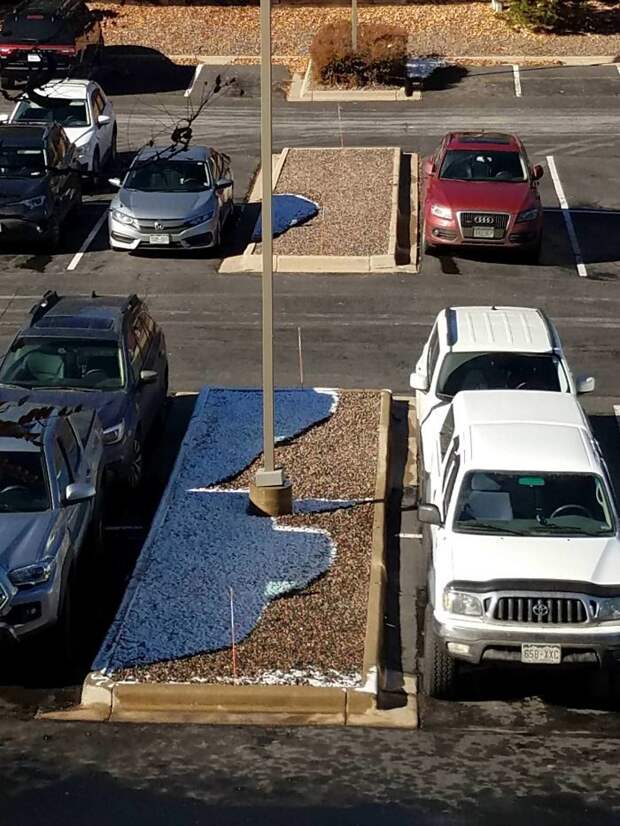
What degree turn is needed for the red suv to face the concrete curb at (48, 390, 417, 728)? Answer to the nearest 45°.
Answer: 0° — it already faces it

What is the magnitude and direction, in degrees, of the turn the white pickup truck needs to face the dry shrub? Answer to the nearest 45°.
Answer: approximately 180°

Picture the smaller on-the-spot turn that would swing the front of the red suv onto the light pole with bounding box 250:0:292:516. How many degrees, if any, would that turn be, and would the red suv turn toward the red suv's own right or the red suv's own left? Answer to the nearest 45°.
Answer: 0° — it already faces it

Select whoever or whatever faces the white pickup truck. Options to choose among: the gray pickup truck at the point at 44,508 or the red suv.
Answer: the red suv

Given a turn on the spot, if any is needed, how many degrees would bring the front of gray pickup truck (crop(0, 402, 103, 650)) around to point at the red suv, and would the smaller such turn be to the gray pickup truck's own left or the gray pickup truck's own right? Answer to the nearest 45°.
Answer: approximately 180°

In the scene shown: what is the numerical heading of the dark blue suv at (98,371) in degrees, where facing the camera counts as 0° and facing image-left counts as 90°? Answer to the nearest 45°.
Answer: approximately 0°

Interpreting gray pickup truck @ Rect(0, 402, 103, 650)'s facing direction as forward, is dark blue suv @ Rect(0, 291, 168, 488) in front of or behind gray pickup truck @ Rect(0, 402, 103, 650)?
behind

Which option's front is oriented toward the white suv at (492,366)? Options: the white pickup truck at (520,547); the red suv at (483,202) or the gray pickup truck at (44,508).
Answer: the red suv

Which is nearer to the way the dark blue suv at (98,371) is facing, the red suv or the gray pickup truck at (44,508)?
the gray pickup truck

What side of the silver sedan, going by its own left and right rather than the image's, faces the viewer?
front
